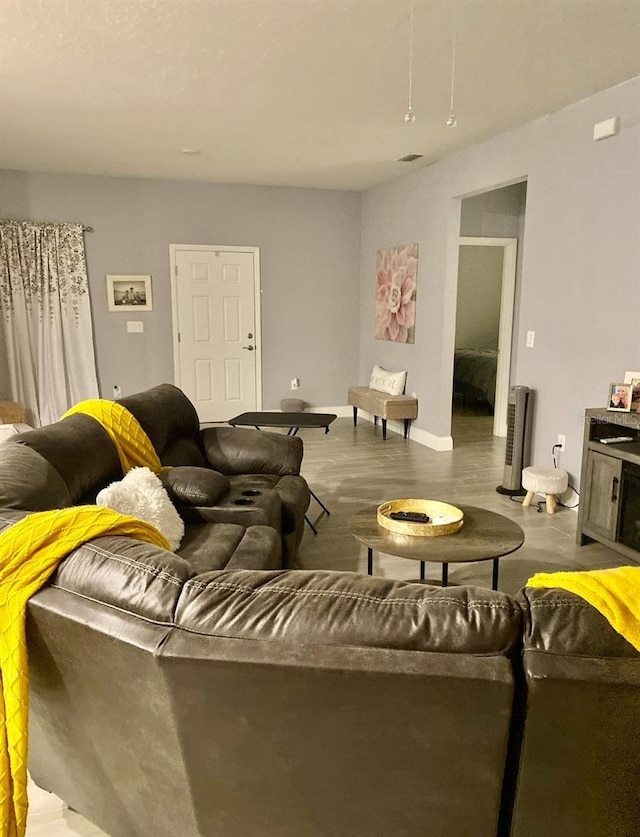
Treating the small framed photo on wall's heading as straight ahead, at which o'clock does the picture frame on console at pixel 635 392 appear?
The picture frame on console is roughly at 11 o'clock from the small framed photo on wall.

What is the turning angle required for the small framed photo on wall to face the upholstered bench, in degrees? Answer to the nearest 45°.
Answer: approximately 45° to its left

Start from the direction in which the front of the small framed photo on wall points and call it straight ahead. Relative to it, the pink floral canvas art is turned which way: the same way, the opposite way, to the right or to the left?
to the right

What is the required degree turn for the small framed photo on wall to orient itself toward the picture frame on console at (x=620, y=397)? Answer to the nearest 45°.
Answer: approximately 45° to its left

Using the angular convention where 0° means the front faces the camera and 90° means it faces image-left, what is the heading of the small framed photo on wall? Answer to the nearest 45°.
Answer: approximately 0°

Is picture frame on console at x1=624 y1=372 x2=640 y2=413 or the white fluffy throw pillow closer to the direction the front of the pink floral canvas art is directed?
the white fluffy throw pillow

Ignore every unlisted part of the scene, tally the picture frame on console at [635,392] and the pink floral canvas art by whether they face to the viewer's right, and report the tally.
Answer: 0

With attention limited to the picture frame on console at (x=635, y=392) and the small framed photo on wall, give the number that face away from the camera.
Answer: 0

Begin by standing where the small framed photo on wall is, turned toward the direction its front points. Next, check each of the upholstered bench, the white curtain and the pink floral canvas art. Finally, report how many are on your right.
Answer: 1

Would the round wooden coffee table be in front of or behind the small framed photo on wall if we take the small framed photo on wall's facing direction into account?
in front

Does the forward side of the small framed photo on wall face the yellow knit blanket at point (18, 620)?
yes

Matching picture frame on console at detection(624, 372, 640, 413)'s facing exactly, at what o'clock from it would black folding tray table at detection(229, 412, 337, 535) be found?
The black folding tray table is roughly at 1 o'clock from the picture frame on console.

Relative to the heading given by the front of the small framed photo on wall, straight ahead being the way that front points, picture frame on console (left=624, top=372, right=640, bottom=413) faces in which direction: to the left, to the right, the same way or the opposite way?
to the right

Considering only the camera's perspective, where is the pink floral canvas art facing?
facing the viewer and to the left of the viewer

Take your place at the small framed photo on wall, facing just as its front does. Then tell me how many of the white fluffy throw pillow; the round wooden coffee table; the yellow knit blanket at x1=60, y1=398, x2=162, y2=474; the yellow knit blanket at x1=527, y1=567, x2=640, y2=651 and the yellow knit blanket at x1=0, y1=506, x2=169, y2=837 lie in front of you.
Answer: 5

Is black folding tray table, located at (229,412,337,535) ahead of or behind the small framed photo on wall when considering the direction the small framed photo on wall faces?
ahead
